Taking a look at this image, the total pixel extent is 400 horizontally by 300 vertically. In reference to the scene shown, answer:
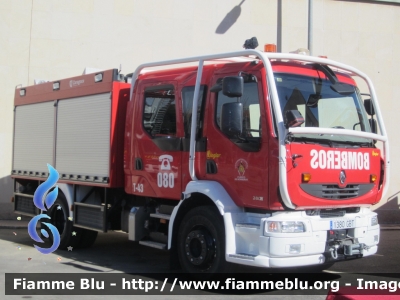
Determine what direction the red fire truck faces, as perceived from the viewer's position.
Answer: facing the viewer and to the right of the viewer
